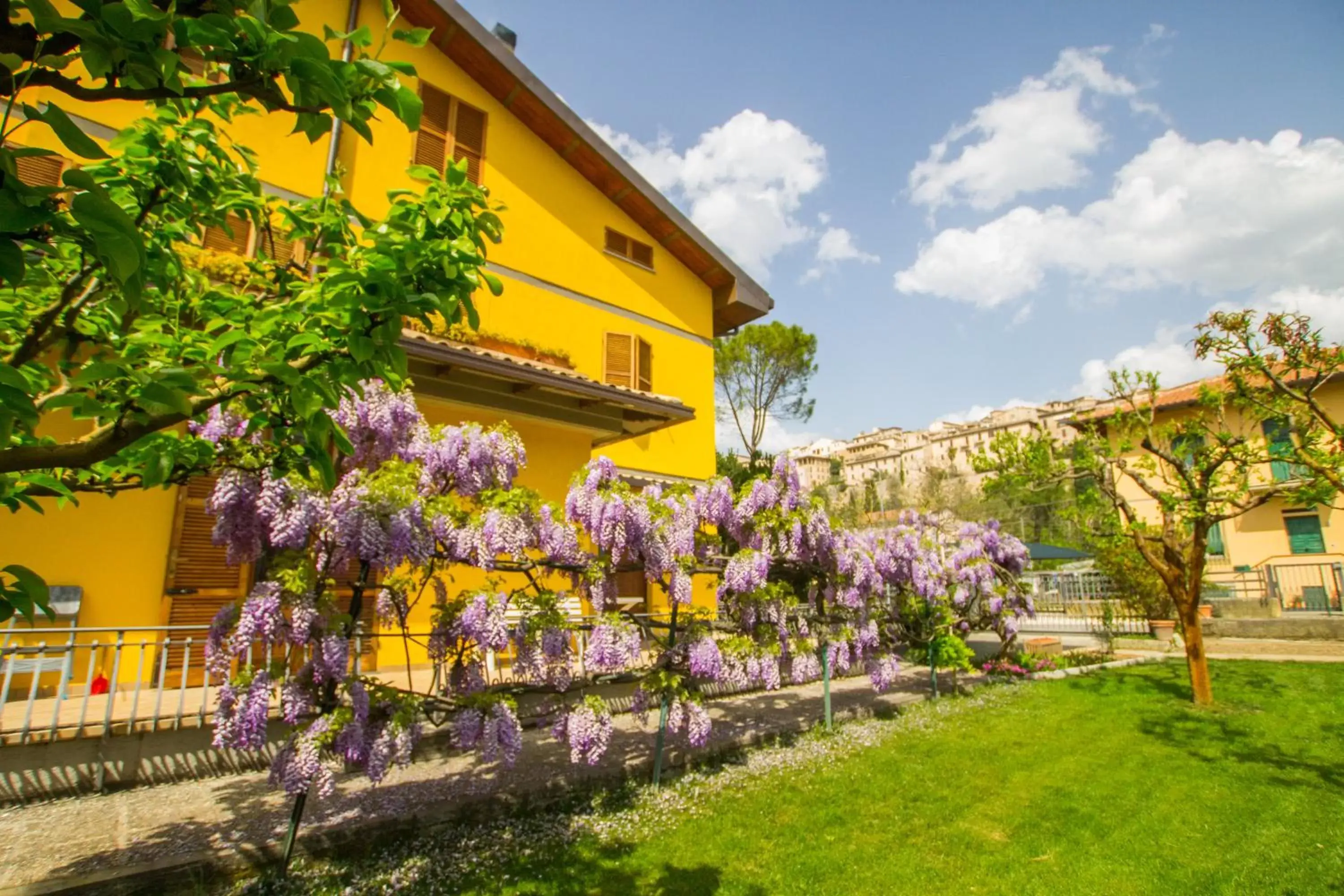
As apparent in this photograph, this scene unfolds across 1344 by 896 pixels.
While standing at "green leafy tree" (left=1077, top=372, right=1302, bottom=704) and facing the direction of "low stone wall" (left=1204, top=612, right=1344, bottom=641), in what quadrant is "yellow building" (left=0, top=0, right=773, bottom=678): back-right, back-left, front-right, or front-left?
back-left

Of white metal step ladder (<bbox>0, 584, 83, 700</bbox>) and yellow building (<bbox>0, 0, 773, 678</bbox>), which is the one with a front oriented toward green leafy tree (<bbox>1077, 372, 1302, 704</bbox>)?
the yellow building

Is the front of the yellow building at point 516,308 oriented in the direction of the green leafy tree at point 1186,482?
yes

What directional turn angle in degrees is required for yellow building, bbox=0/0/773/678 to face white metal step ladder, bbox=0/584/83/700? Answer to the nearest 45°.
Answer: approximately 90° to its right

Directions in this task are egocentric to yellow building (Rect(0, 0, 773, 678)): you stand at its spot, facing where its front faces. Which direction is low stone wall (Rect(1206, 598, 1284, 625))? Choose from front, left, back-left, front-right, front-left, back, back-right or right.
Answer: front-left

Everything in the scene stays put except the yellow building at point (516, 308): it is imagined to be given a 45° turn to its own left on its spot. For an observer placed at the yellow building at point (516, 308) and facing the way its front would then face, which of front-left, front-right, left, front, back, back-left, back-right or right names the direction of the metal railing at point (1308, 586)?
front

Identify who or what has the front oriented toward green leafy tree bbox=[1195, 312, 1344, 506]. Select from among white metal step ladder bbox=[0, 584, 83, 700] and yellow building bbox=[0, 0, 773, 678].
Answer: the yellow building

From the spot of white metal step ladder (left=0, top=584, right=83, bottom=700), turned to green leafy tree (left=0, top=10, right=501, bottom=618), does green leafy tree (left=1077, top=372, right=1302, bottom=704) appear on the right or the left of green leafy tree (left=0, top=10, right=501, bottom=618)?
left

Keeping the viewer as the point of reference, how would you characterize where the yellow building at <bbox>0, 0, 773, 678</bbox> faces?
facing the viewer and to the right of the viewer
